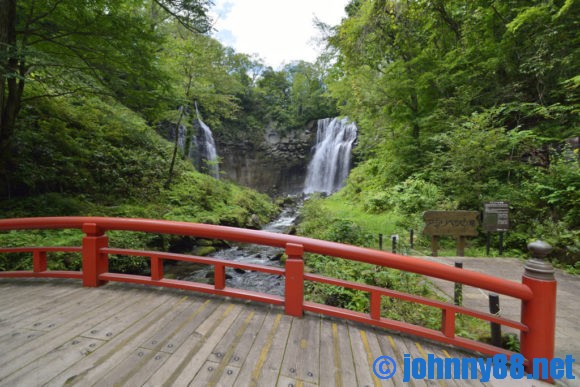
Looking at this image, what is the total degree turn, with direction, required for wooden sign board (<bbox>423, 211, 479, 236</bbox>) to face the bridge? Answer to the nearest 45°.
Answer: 0° — it already faces it

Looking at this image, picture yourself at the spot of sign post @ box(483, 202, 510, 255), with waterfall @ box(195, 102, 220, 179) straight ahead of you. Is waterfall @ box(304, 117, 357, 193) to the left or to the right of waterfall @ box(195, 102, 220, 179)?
right

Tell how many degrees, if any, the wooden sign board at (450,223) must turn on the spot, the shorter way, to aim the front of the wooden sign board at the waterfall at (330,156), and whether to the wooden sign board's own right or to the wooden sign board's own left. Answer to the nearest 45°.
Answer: approximately 135° to the wooden sign board's own right

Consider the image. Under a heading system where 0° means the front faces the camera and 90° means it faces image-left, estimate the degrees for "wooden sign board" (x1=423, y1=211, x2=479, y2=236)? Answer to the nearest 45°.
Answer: approximately 0°

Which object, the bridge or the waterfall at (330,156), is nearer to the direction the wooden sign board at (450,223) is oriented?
the bridge

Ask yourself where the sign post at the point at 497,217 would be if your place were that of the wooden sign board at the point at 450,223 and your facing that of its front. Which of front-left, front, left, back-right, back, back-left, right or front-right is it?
back-left
